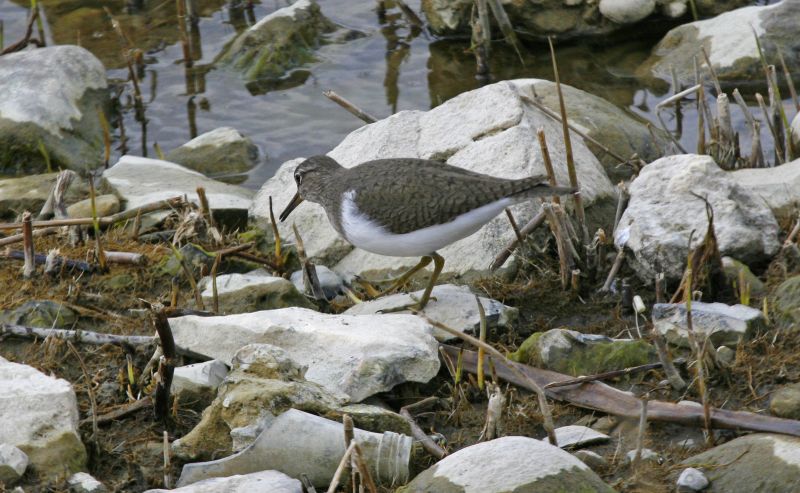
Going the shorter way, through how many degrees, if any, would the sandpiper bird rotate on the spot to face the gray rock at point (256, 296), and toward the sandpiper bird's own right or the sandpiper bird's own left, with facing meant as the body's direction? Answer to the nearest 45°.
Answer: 0° — it already faces it

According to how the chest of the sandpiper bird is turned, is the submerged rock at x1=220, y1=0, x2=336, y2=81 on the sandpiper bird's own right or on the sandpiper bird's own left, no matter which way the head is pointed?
on the sandpiper bird's own right

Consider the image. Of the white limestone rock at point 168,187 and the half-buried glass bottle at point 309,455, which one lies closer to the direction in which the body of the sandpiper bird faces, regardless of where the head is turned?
the white limestone rock

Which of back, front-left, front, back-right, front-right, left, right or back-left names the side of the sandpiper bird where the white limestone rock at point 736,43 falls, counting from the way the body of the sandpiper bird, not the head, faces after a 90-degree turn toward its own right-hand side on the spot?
front-right

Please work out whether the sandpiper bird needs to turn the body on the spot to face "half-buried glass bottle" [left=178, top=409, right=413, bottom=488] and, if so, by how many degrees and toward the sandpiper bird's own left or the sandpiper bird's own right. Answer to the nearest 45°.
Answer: approximately 90° to the sandpiper bird's own left

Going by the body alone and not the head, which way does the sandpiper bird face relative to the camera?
to the viewer's left

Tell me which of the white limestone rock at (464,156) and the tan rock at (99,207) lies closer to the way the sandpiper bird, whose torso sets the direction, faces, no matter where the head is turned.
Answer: the tan rock

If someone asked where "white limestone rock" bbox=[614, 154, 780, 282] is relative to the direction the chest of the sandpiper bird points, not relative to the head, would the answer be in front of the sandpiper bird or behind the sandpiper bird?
behind

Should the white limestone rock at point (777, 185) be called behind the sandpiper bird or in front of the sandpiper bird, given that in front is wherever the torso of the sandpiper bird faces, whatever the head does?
behind
